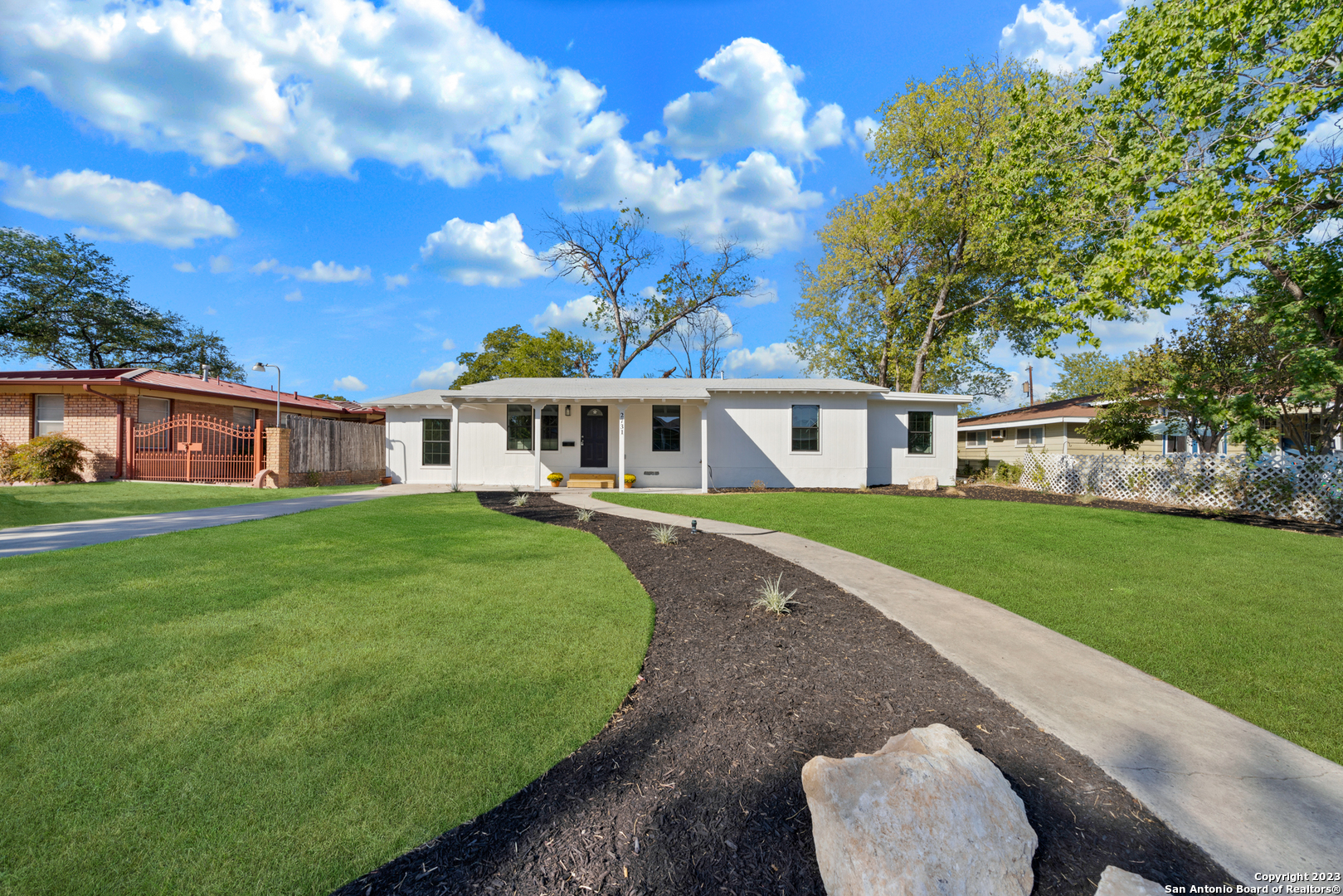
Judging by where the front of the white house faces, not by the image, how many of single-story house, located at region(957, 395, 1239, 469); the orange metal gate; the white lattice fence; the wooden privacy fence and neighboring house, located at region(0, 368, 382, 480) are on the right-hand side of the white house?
3

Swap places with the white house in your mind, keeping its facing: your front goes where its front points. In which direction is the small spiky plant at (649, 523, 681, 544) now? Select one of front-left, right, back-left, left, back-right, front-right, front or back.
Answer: front

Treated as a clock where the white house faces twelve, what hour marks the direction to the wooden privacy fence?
The wooden privacy fence is roughly at 3 o'clock from the white house.

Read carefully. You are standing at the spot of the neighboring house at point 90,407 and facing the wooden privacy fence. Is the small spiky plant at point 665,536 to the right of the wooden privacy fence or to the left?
right

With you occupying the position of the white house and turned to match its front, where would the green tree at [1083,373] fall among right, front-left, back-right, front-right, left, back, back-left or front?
back-left

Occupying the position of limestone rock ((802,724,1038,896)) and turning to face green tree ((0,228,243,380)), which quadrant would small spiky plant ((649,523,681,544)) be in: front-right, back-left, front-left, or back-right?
front-right

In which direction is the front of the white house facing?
toward the camera

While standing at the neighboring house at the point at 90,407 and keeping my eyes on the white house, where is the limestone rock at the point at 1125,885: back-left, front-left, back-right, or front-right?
front-right

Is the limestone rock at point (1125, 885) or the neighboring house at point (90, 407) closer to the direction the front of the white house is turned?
the limestone rock

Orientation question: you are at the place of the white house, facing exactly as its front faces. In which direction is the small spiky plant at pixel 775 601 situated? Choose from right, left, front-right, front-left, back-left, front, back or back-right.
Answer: front

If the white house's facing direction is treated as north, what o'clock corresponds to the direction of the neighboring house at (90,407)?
The neighboring house is roughly at 3 o'clock from the white house.

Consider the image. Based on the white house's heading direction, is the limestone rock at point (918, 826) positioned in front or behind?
in front

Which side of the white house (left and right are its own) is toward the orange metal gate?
right

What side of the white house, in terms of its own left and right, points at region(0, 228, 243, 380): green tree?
right

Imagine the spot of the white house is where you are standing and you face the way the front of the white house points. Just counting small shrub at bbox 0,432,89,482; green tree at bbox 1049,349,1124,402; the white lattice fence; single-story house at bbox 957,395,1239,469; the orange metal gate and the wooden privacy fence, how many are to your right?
3

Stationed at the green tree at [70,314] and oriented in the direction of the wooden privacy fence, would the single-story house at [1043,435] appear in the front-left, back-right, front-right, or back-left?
front-left

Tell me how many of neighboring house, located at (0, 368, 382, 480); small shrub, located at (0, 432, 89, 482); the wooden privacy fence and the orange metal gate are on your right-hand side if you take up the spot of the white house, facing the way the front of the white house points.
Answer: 4

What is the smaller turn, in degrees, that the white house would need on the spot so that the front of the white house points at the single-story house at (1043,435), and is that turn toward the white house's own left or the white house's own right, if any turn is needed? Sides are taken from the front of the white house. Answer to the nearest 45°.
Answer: approximately 135° to the white house's own left
